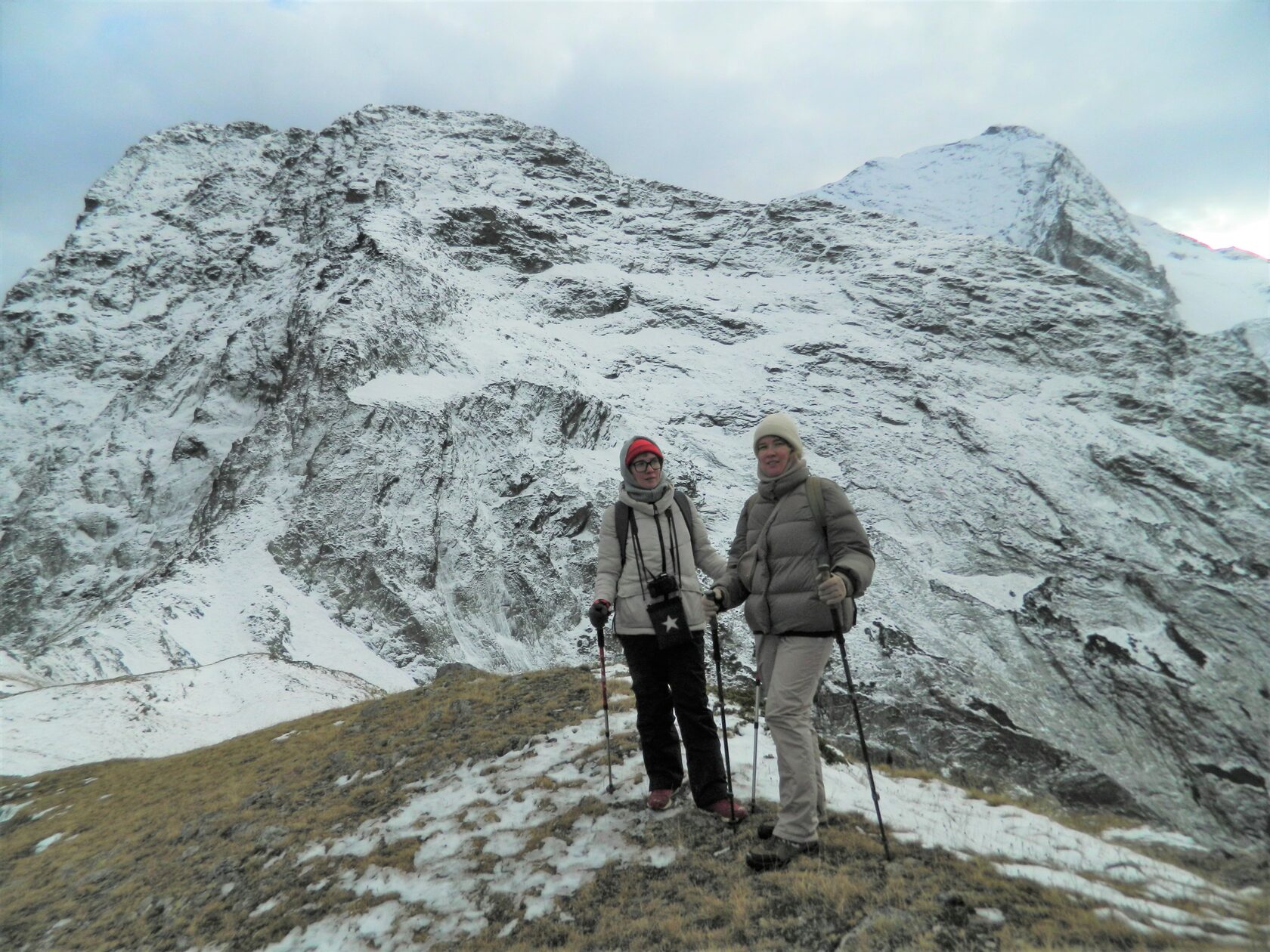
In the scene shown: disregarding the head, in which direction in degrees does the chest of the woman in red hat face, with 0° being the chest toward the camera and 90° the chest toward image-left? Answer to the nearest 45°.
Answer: approximately 0°

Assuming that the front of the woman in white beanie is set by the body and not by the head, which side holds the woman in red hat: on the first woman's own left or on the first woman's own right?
on the first woman's own right

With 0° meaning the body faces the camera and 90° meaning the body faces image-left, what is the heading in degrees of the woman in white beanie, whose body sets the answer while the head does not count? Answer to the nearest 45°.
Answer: approximately 45°

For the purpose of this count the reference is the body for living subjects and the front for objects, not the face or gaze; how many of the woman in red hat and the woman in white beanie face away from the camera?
0

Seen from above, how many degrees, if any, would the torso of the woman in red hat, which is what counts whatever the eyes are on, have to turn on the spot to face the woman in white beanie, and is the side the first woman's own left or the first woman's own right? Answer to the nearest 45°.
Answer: approximately 45° to the first woman's own left
